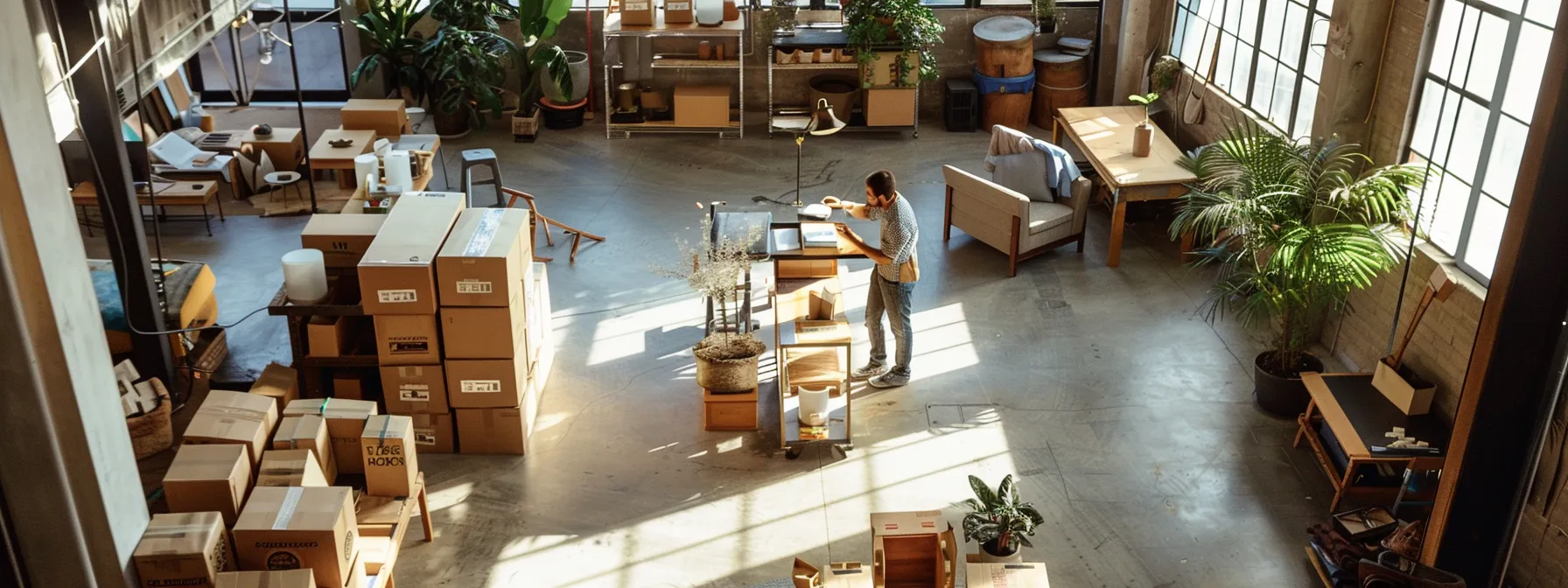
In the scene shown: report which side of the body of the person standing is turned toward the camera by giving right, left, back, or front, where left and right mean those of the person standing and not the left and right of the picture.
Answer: left

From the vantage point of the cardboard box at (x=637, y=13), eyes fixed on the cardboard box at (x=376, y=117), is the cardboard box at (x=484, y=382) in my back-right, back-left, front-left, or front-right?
front-left

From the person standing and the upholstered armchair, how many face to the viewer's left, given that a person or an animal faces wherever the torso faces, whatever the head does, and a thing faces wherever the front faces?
1

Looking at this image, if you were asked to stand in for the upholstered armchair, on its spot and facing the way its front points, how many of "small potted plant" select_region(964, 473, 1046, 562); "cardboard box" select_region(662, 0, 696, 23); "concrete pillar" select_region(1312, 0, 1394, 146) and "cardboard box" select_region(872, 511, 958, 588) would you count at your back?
1

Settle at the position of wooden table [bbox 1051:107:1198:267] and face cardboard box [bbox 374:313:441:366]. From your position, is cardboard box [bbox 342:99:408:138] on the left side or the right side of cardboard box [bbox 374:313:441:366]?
right

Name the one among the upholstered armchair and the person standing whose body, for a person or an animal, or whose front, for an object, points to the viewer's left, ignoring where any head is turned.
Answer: the person standing

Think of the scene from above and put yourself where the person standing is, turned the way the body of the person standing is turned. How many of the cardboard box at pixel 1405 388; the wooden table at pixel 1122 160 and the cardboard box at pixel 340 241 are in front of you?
1

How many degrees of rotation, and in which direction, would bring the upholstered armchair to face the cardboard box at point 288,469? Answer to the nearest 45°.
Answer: approximately 90° to its right

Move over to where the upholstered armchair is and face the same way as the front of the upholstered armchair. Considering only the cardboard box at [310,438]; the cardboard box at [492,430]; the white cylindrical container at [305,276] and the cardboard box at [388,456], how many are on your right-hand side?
4

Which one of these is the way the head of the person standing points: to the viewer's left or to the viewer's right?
to the viewer's left

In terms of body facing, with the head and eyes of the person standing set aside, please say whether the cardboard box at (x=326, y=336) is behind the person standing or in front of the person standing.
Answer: in front

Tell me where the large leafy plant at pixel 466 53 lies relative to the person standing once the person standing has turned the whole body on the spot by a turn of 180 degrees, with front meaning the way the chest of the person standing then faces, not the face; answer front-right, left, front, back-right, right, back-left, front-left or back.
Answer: back-left

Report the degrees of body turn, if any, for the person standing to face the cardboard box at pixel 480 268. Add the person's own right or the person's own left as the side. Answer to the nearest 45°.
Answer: approximately 45° to the person's own left

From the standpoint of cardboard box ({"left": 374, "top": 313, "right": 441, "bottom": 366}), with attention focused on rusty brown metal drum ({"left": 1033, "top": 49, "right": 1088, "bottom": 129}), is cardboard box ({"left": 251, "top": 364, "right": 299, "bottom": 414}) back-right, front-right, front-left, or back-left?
back-left
